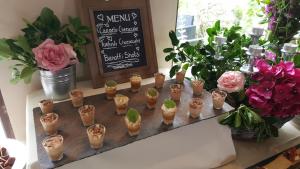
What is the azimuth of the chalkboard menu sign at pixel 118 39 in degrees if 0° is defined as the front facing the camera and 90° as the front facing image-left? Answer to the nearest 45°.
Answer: approximately 0°

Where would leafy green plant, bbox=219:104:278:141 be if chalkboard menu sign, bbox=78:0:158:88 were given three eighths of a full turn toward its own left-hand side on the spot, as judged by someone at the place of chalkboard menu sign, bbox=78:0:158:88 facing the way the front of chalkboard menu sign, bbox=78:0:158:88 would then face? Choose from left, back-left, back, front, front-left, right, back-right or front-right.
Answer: right

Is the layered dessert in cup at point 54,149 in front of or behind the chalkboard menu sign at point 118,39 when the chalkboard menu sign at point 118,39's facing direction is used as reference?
in front

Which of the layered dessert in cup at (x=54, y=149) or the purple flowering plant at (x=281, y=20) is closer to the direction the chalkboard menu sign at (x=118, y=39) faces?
the layered dessert in cup
